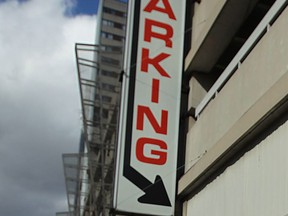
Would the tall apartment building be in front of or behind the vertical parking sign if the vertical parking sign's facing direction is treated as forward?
behind

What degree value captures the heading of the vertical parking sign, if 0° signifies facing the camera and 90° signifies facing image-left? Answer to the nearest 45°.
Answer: approximately 0°
